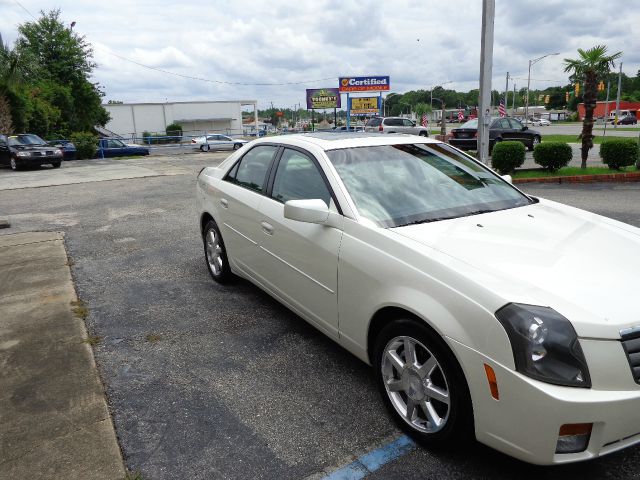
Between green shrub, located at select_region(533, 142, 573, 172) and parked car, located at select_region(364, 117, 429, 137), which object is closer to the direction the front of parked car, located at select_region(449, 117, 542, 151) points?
the parked car

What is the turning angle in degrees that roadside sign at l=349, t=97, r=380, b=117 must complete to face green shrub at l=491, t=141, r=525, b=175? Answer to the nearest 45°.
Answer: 0° — it already faces it

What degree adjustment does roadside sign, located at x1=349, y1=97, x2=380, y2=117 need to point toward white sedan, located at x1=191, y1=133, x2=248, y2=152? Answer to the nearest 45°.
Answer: approximately 45° to its right

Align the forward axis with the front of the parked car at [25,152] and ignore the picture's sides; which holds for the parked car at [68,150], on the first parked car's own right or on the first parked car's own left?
on the first parked car's own left

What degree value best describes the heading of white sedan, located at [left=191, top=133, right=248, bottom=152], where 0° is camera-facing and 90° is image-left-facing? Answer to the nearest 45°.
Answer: approximately 270°

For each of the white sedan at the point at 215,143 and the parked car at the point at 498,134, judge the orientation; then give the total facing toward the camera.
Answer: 0

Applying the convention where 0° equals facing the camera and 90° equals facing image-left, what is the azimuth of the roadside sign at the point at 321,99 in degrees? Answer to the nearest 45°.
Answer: approximately 0°

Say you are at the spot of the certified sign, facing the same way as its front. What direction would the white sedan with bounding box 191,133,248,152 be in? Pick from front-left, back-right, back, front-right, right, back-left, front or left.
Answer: front-right

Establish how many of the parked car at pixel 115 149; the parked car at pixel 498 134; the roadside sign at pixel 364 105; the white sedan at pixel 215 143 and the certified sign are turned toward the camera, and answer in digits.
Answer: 2

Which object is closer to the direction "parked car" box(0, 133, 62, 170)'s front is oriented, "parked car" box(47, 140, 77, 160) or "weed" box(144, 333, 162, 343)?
the weed
